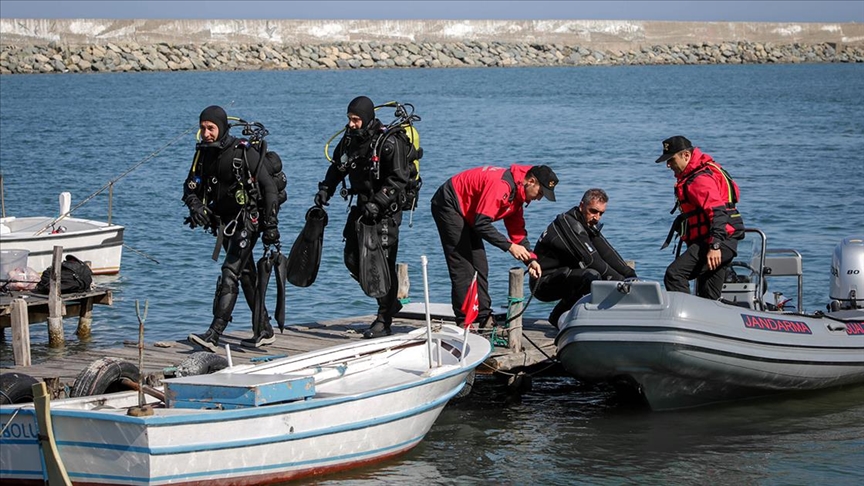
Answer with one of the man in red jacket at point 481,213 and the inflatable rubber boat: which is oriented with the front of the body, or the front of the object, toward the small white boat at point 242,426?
the inflatable rubber boat

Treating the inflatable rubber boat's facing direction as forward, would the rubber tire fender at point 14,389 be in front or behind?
in front

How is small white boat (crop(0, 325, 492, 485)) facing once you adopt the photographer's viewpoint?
facing away from the viewer and to the right of the viewer

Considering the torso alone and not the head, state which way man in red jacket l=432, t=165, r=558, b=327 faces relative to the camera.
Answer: to the viewer's right

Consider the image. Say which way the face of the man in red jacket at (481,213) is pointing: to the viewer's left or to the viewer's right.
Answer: to the viewer's right

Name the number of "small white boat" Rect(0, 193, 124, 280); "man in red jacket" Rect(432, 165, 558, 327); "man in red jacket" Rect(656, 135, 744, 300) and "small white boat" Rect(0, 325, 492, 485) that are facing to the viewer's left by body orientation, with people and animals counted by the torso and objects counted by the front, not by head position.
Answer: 1

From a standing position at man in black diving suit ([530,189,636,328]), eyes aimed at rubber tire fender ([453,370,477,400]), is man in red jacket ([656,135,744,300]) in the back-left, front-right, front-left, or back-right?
back-left

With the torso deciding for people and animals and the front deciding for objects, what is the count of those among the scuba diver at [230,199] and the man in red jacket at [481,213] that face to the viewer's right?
1

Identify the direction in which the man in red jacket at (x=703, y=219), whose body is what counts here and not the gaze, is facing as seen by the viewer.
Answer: to the viewer's left

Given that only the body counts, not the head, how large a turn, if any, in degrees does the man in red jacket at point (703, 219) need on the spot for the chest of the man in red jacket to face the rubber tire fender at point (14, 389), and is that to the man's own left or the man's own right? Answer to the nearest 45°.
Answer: approximately 45° to the man's own left

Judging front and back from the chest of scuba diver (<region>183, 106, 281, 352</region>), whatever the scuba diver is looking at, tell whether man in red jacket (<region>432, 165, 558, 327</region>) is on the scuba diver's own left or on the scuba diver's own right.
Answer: on the scuba diver's own left

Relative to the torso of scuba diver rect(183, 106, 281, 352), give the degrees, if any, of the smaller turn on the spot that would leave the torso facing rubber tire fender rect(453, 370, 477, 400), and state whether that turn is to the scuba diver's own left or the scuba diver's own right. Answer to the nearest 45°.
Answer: approximately 135° to the scuba diver's own left

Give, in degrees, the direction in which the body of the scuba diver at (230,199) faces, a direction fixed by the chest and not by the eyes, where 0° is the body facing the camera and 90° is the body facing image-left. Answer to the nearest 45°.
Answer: approximately 45°

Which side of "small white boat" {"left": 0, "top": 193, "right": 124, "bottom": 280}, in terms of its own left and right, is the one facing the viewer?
right
